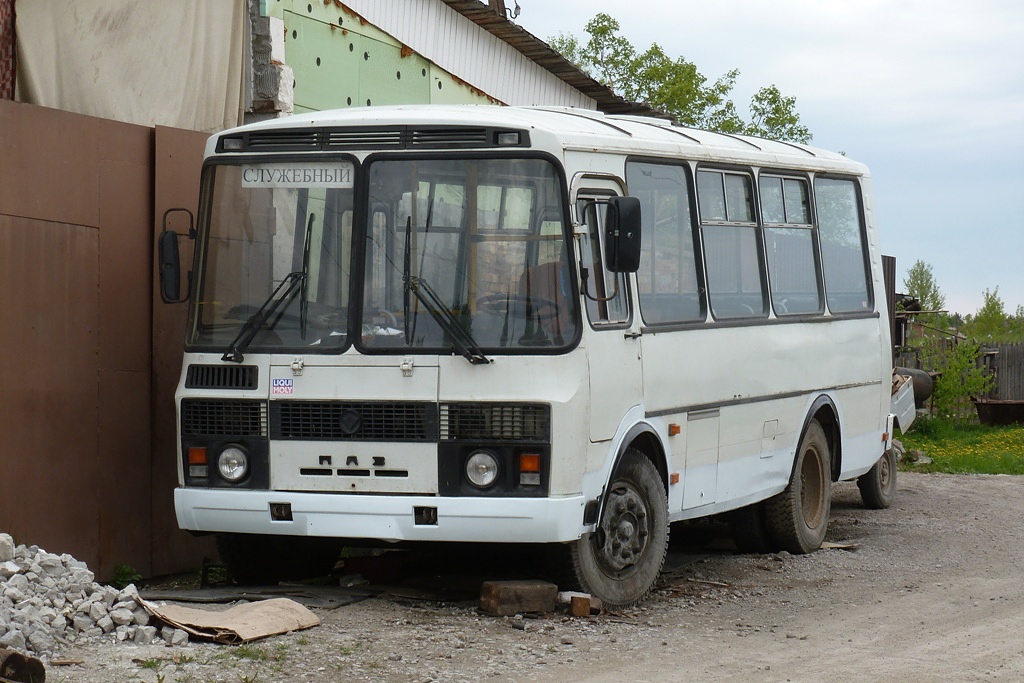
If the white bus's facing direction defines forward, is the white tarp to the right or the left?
on its right

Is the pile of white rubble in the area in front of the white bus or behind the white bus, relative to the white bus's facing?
in front

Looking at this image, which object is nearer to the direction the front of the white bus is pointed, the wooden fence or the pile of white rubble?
the pile of white rubble

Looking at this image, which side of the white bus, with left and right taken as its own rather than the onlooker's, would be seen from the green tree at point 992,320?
back

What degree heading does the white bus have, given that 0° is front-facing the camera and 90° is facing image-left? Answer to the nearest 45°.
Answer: approximately 45°
